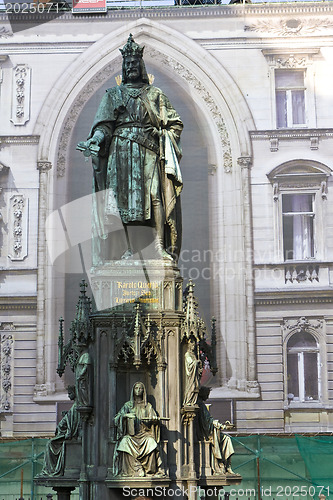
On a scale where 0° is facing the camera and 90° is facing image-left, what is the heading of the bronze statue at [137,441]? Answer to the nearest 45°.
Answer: approximately 0°

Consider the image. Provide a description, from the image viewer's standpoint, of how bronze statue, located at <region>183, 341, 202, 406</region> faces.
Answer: facing the viewer and to the right of the viewer

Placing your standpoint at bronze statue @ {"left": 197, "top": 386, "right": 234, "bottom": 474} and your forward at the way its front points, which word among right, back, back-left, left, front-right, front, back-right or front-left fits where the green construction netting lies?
left

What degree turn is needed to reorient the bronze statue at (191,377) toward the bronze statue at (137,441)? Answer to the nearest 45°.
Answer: approximately 90° to its right

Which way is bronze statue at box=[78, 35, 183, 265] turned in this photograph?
toward the camera

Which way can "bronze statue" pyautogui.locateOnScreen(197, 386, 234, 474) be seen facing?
to the viewer's right

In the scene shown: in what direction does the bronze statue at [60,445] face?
to the viewer's left

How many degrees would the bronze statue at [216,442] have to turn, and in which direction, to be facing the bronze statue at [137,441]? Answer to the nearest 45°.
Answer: approximately 135° to its right

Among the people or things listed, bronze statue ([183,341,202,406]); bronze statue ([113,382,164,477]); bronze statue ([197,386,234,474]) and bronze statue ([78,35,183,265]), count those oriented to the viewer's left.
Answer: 0
